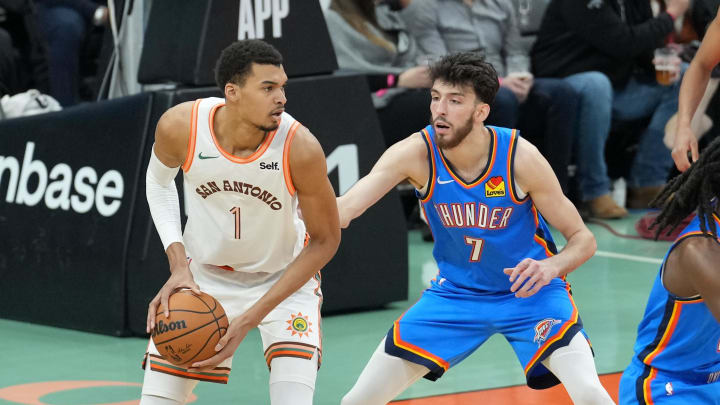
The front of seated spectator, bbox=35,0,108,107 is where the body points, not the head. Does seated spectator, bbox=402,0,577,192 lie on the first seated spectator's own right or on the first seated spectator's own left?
on the first seated spectator's own left

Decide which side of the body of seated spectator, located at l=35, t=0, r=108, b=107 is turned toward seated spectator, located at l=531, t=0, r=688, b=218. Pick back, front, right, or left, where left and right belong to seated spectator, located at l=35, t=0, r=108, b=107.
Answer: left

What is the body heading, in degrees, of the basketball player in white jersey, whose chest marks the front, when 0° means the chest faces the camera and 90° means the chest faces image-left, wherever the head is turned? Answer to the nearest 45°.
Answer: approximately 0°

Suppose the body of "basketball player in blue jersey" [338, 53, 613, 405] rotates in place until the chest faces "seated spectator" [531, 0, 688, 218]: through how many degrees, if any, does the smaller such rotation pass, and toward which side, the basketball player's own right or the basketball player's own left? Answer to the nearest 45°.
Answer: approximately 180°

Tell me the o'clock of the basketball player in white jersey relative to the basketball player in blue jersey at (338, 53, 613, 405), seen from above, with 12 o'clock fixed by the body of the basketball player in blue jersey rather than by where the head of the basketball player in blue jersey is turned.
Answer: The basketball player in white jersey is roughly at 2 o'clock from the basketball player in blue jersey.
